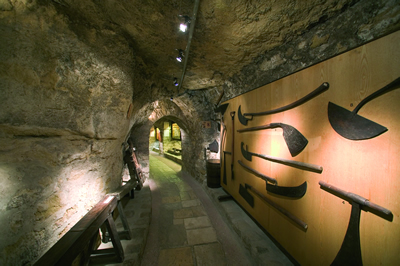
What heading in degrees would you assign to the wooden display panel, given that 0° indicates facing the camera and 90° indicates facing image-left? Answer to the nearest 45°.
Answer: approximately 45°

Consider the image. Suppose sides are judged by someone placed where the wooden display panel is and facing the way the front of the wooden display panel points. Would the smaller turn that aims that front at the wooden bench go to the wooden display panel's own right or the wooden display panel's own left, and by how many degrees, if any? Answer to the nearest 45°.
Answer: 0° — it already faces it

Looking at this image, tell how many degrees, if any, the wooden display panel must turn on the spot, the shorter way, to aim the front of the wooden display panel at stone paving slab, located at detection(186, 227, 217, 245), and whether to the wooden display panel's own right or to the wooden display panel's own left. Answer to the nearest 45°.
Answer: approximately 45° to the wooden display panel's own right

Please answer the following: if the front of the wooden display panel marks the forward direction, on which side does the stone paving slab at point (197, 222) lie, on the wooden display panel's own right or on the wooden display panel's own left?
on the wooden display panel's own right
